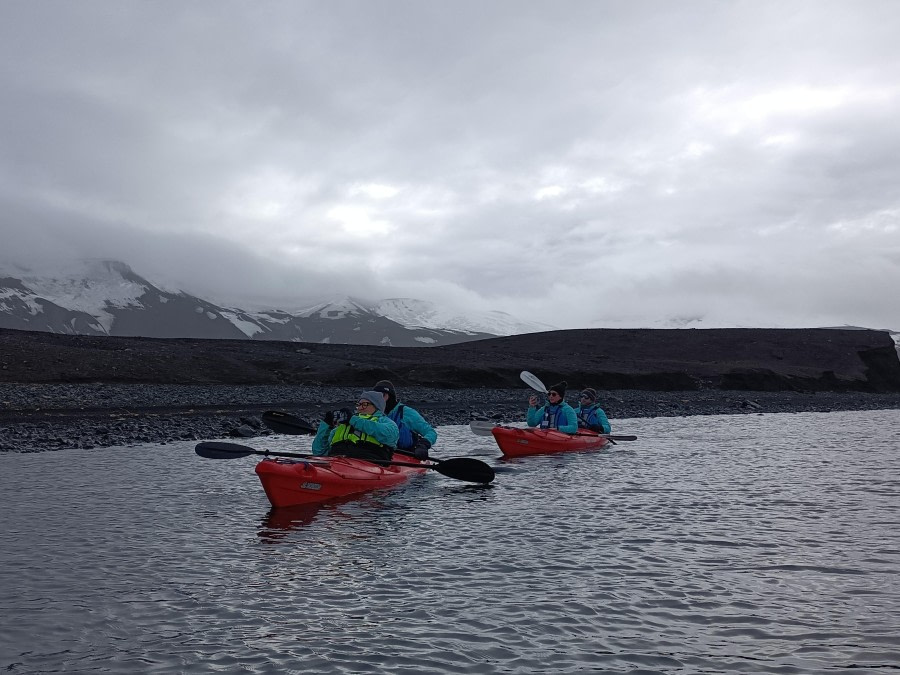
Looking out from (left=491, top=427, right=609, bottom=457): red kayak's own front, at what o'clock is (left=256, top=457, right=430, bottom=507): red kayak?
(left=256, top=457, right=430, bottom=507): red kayak is roughly at 11 o'clock from (left=491, top=427, right=609, bottom=457): red kayak.

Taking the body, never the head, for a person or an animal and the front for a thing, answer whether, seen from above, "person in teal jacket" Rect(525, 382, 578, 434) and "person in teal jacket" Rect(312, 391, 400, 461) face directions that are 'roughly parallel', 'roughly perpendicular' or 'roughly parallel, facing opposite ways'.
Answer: roughly parallel

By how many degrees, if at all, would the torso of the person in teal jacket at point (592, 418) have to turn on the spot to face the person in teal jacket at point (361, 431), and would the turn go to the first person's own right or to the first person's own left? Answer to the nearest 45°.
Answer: approximately 45° to the first person's own left

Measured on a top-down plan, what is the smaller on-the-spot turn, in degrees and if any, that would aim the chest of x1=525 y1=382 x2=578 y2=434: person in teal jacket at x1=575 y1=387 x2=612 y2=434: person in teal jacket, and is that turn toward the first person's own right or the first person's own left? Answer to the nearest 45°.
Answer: approximately 180°

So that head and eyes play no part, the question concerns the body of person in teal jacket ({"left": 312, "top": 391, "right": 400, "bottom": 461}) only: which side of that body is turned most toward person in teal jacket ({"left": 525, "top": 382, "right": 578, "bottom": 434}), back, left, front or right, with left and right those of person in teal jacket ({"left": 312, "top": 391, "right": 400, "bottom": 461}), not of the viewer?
back

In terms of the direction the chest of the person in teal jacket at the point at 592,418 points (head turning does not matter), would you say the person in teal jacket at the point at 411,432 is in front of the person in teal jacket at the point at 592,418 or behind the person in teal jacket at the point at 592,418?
in front

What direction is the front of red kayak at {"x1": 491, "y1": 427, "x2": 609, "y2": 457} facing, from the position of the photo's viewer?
facing the viewer and to the left of the viewer

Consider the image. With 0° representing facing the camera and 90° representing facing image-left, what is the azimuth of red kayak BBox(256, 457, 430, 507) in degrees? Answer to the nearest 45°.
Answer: approximately 45°

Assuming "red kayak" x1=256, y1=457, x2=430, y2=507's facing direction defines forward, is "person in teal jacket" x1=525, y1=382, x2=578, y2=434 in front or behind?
behind

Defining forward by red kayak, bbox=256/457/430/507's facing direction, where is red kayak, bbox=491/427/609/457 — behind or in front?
behind

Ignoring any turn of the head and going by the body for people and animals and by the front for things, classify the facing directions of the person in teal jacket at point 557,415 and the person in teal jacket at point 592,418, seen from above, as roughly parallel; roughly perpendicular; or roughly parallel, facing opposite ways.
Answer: roughly parallel
